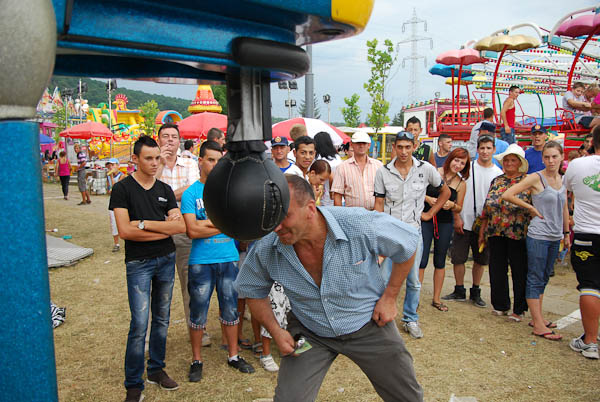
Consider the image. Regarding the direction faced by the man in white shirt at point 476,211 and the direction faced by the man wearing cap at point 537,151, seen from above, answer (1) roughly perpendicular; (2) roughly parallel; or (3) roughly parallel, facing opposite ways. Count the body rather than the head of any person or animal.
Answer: roughly parallel

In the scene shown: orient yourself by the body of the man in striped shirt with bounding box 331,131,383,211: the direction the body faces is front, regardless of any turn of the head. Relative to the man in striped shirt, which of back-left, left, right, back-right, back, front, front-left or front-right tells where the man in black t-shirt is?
front-right

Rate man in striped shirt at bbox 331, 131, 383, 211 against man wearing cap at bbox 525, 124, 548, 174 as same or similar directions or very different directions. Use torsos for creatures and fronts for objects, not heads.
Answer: same or similar directions

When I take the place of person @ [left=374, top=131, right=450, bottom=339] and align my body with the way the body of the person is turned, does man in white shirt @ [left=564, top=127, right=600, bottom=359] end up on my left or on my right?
on my left

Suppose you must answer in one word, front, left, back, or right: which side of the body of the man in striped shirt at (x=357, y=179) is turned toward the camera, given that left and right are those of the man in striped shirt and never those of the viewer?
front

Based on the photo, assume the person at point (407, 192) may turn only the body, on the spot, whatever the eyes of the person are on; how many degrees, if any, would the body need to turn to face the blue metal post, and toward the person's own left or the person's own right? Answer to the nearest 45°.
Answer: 0° — they already face it

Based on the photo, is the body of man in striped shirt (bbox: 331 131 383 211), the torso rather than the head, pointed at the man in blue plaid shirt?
yes

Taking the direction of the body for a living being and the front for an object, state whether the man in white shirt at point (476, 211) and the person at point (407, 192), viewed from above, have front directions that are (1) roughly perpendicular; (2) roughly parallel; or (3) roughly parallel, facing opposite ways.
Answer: roughly parallel

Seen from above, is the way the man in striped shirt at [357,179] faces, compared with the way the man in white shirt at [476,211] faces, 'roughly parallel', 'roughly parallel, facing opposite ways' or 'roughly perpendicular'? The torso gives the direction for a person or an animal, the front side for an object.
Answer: roughly parallel

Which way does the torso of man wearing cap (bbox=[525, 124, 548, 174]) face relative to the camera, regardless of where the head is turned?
toward the camera

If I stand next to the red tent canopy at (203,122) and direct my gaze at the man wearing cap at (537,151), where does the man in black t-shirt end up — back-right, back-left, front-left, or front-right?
front-right

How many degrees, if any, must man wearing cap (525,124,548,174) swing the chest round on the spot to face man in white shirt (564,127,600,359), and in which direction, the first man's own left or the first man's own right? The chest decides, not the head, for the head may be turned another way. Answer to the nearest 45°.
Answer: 0° — they already face them

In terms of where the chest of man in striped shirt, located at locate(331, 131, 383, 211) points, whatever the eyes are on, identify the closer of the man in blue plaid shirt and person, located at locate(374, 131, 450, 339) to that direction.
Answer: the man in blue plaid shirt

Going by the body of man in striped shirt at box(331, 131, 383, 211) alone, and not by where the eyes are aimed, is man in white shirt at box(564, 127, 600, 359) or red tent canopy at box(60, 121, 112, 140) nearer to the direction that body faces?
the man in white shirt
